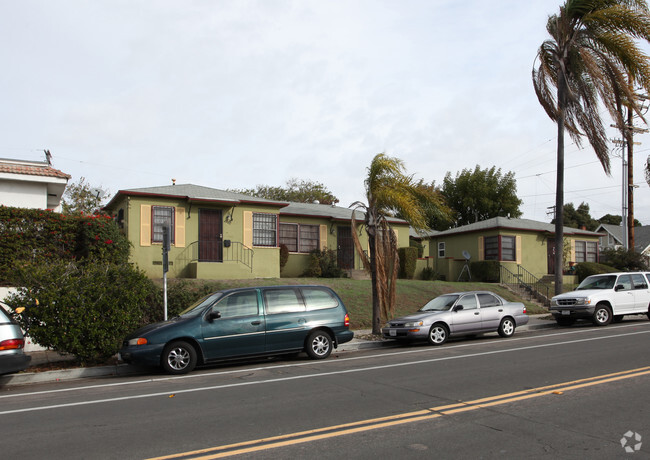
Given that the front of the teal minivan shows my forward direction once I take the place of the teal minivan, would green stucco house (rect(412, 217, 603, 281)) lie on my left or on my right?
on my right

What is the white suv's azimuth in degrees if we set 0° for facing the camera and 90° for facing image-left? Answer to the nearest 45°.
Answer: approximately 45°

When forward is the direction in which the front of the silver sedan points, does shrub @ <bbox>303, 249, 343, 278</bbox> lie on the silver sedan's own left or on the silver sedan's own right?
on the silver sedan's own right

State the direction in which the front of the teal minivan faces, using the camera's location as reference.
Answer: facing to the left of the viewer

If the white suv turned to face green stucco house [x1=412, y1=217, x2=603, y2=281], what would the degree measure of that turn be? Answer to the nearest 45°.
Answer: approximately 135° to its right

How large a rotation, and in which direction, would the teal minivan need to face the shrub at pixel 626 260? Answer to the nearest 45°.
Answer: approximately 135° to its right

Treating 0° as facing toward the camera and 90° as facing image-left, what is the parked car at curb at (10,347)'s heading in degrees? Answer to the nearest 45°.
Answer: approximately 90°

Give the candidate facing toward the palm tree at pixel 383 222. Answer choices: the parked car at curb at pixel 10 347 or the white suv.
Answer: the white suv

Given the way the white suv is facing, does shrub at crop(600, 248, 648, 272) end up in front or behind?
behind

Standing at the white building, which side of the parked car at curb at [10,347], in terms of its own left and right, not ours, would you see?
right

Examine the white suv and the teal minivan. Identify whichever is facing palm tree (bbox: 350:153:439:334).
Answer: the white suv

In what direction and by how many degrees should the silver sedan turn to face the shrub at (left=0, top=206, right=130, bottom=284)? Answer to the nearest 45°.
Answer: approximately 45° to its right

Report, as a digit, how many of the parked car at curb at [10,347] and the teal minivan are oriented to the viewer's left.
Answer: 2

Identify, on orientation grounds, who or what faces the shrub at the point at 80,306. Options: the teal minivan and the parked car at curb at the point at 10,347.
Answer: the teal minivan

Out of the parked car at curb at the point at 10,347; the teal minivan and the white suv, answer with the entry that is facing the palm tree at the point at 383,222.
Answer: the white suv
